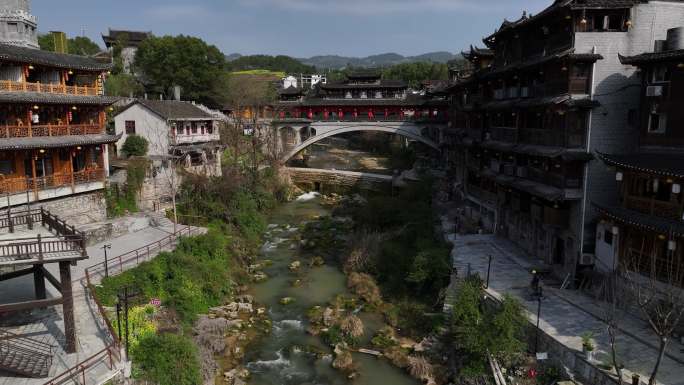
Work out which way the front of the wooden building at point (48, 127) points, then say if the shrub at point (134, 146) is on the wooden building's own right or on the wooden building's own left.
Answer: on the wooden building's own left

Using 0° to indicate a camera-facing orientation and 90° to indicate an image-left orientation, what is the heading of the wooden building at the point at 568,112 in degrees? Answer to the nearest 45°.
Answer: approximately 45°

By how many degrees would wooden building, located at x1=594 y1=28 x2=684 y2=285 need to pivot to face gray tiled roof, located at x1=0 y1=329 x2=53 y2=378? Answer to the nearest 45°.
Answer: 0° — it already faces it

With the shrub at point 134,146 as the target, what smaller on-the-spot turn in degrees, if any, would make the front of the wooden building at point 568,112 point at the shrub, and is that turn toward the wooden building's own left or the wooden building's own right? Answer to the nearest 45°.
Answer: approximately 45° to the wooden building's own right

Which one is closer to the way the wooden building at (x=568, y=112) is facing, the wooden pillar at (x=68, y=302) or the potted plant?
the wooden pillar

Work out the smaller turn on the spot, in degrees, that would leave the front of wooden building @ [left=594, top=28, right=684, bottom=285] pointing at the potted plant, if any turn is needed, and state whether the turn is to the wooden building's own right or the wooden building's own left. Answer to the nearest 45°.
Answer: approximately 45° to the wooden building's own left
